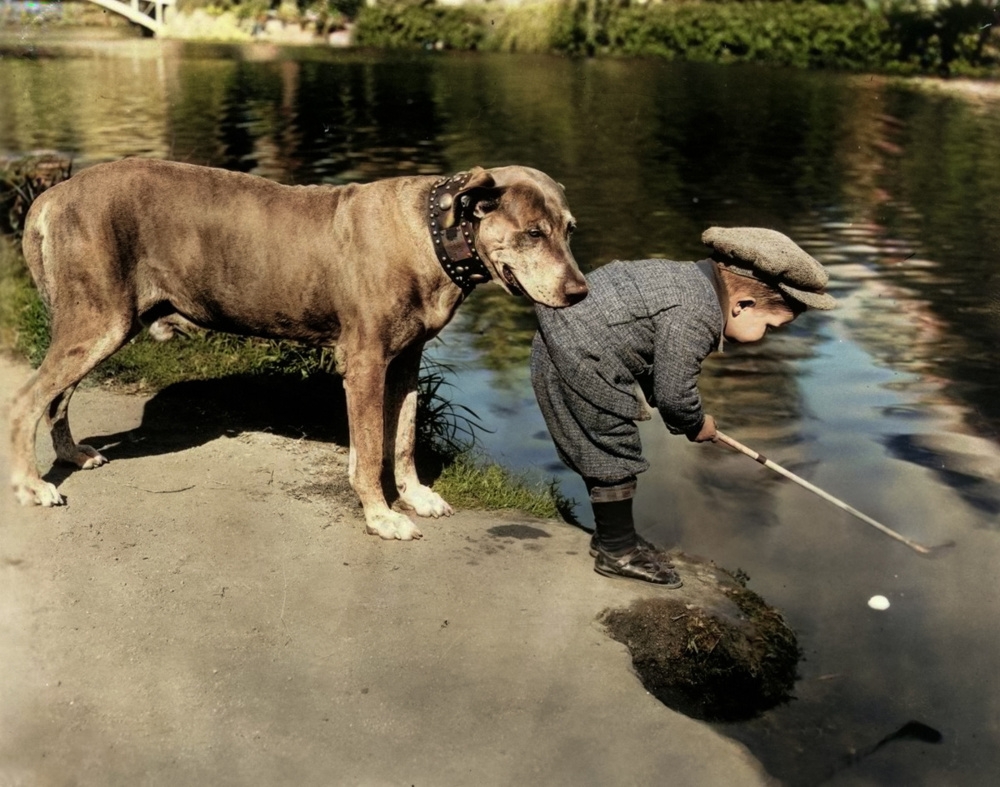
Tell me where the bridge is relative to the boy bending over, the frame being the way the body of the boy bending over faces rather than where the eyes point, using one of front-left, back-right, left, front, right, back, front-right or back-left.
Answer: back-left

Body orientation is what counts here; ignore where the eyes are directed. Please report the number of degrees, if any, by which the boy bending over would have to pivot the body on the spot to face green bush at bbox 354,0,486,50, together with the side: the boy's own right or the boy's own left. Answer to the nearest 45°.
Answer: approximately 90° to the boy's own left

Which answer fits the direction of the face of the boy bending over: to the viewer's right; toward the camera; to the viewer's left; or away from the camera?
to the viewer's right

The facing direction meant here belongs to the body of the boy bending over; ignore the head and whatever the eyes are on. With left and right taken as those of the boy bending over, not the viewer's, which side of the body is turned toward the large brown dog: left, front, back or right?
back

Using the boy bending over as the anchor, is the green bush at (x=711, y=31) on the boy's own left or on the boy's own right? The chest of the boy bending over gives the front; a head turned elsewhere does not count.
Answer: on the boy's own left

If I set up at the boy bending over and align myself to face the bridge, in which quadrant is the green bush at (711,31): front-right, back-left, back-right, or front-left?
front-right

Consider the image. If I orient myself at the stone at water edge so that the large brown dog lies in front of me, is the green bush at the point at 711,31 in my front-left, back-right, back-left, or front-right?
front-right

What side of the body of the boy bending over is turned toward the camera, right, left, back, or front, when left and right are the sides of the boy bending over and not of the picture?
right
